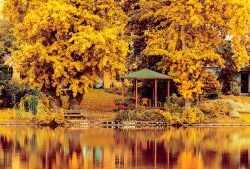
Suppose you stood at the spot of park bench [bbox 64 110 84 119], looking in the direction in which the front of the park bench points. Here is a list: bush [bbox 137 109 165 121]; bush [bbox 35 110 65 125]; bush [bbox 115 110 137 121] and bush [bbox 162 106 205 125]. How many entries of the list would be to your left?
3

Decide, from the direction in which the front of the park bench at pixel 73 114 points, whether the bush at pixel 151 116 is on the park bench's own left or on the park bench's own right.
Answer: on the park bench's own left

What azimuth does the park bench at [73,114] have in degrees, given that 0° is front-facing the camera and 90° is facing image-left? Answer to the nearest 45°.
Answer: approximately 0°

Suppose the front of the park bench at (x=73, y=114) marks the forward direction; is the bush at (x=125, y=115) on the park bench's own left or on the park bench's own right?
on the park bench's own left

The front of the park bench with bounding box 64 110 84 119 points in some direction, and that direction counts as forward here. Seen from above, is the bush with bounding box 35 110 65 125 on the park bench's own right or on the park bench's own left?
on the park bench's own right

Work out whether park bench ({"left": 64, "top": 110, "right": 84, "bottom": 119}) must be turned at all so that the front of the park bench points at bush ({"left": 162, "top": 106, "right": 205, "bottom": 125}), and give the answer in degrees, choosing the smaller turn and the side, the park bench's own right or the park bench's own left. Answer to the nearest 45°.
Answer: approximately 90° to the park bench's own left
